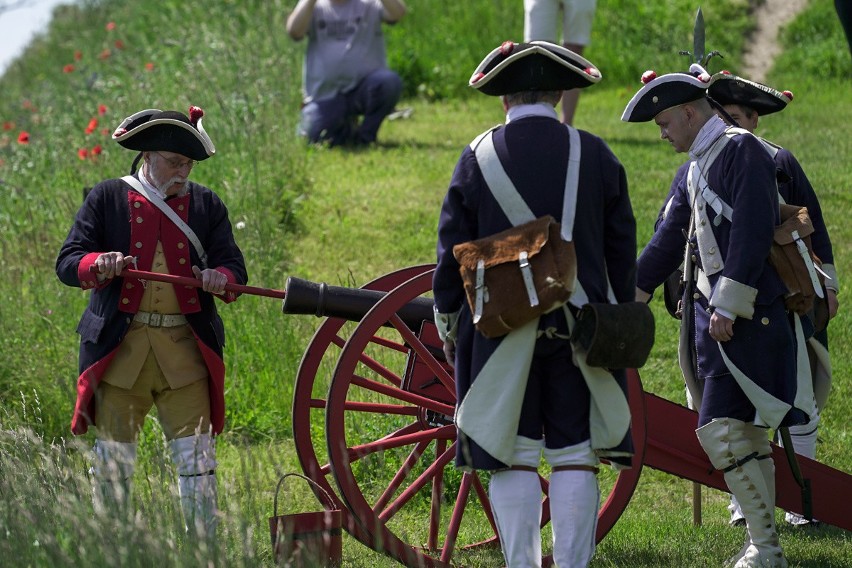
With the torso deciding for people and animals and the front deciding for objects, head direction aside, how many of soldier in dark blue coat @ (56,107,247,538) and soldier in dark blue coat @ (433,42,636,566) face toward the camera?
1

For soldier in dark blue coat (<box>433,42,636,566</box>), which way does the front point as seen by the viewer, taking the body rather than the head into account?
away from the camera

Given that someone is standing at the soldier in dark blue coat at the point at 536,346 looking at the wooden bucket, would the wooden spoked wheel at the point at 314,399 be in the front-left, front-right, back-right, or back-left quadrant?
front-right

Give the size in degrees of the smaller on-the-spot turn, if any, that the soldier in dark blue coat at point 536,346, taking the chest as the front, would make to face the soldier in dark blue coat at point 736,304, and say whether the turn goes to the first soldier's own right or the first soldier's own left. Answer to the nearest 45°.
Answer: approximately 45° to the first soldier's own right

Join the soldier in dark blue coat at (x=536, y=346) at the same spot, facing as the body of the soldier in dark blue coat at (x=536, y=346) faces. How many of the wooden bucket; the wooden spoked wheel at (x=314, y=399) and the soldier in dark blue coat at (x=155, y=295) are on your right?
0

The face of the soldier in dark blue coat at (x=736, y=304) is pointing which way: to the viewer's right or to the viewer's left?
to the viewer's left

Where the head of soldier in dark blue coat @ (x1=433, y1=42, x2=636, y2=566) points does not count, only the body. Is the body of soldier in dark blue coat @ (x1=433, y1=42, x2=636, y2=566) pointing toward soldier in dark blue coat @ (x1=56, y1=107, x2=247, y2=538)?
no

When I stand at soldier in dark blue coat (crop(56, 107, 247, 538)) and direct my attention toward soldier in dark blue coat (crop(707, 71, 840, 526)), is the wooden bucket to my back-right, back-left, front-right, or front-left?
front-right

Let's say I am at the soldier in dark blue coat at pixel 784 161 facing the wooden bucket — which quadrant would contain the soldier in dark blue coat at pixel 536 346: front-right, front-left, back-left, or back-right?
front-left

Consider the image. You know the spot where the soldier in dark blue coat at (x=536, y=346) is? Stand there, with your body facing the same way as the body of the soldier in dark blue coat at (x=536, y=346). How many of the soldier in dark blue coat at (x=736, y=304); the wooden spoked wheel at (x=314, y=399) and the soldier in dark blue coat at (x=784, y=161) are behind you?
0

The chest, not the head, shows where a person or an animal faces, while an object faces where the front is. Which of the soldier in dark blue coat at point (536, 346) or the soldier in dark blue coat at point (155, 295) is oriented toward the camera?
the soldier in dark blue coat at point (155, 295)

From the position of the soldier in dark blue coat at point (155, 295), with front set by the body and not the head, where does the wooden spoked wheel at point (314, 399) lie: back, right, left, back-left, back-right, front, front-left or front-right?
left

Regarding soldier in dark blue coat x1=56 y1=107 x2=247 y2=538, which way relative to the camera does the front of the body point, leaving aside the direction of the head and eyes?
toward the camera

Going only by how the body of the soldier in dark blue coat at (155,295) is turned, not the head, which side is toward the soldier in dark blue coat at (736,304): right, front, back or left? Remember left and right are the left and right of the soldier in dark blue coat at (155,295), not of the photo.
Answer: left

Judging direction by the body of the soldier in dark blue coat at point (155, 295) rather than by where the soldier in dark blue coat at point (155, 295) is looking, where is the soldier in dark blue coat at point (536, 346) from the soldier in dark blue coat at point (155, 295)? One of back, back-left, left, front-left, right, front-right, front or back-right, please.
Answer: front-left

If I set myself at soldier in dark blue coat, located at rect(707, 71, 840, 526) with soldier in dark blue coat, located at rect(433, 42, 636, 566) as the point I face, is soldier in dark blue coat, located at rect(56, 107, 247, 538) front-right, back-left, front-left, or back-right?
front-right

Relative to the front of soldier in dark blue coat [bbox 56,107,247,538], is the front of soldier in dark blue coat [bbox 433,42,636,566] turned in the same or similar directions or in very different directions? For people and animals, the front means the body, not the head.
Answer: very different directions
